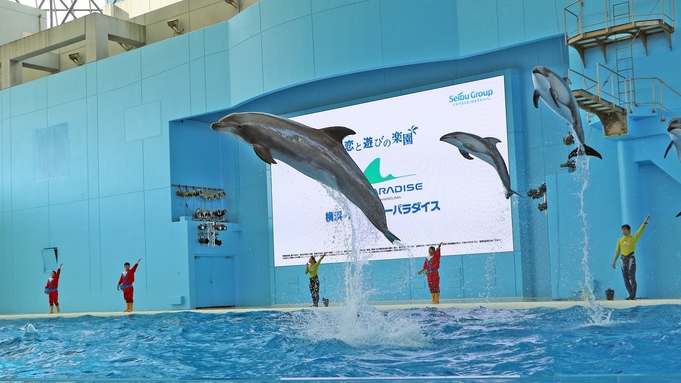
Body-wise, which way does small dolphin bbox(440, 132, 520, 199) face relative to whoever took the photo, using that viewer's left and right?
facing to the left of the viewer

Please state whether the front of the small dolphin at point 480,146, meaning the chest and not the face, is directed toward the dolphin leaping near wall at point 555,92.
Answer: no

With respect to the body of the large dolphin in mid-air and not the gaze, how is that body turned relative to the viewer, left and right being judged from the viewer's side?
facing to the left of the viewer

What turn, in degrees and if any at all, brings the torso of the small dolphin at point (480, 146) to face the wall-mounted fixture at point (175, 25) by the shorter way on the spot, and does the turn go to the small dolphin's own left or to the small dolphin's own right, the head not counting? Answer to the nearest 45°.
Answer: approximately 45° to the small dolphin's own right

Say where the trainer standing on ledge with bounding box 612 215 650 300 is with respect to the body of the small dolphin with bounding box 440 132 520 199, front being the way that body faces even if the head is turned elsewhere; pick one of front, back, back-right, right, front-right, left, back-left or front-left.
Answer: back-right

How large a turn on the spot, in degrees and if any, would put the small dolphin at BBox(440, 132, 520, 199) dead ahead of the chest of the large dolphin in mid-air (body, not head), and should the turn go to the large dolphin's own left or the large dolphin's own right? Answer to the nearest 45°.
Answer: approximately 135° to the large dolphin's own right

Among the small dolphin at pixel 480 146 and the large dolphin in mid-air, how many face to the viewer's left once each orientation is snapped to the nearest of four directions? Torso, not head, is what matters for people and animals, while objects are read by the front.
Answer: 2

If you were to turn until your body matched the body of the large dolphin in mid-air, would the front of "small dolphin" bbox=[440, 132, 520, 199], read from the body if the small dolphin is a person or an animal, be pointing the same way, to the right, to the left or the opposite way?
the same way

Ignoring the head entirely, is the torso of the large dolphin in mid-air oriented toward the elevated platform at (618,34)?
no

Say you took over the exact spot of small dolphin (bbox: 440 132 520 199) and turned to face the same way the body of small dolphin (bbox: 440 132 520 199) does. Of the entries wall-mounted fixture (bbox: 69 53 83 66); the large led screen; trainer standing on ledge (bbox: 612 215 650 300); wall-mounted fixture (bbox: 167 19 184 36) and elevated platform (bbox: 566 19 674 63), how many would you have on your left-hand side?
0

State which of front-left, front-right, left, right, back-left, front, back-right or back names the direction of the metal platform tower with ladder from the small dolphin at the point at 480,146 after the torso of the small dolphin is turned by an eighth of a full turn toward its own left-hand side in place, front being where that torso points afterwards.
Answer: back

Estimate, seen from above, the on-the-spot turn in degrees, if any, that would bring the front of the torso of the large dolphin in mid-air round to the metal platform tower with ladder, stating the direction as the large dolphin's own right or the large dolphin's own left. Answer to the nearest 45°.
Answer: approximately 135° to the large dolphin's own right

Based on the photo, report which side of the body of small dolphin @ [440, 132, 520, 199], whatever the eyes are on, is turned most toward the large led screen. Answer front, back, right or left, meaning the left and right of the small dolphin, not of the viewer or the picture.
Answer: right
